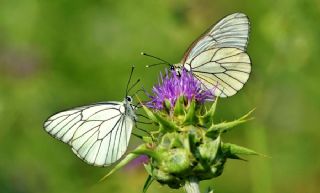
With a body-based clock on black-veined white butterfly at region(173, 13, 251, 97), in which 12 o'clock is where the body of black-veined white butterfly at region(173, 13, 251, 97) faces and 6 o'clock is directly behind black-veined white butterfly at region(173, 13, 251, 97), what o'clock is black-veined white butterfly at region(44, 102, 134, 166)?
black-veined white butterfly at region(44, 102, 134, 166) is roughly at 12 o'clock from black-veined white butterfly at region(173, 13, 251, 97).

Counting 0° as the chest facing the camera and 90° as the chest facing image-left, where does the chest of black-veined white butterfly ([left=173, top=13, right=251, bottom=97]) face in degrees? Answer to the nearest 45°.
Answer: approximately 90°
